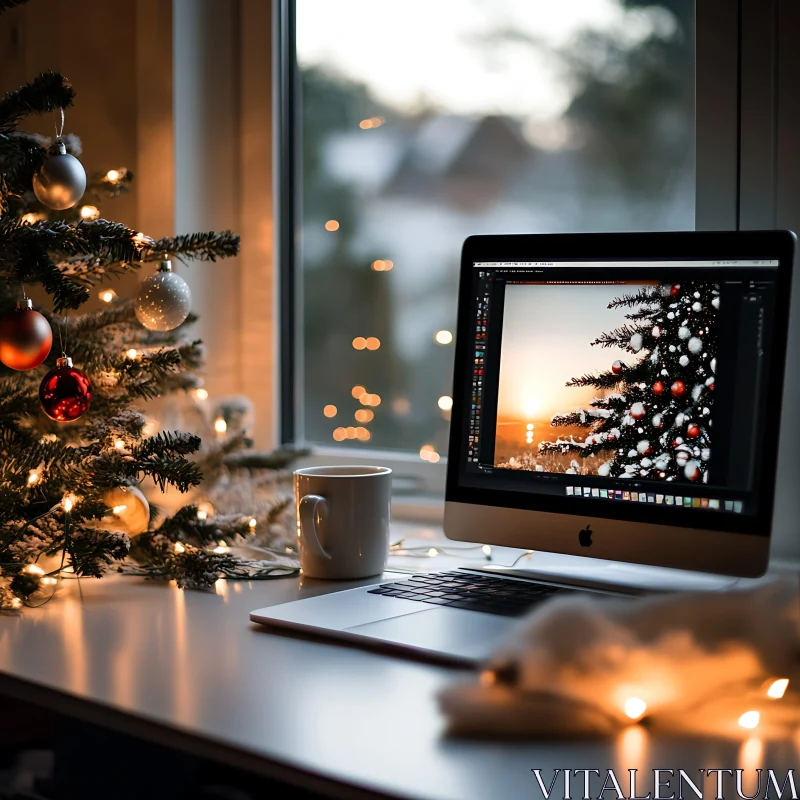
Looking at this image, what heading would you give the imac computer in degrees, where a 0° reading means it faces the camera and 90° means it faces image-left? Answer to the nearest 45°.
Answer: approximately 45°
